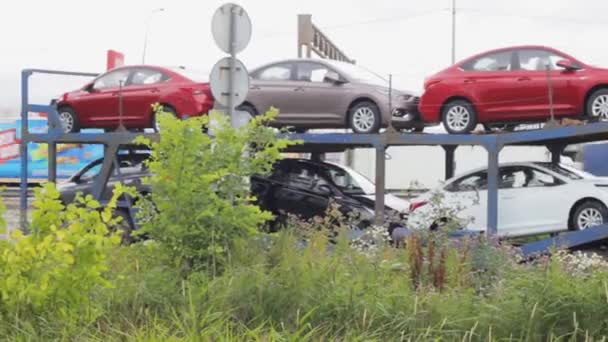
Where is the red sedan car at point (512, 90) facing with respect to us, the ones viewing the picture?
facing to the right of the viewer

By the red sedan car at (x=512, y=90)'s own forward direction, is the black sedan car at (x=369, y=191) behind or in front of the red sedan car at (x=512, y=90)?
behind

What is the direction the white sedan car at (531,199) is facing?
to the viewer's right

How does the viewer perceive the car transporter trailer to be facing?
facing to the right of the viewer
